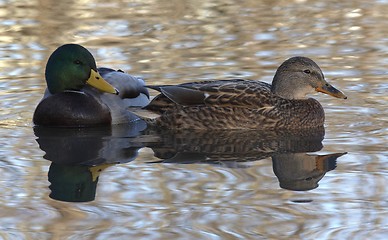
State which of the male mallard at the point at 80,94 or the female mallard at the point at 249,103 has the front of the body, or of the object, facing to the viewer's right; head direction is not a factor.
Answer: the female mallard

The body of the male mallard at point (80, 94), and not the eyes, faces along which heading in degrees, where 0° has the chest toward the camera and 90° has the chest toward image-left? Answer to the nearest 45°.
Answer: approximately 45°

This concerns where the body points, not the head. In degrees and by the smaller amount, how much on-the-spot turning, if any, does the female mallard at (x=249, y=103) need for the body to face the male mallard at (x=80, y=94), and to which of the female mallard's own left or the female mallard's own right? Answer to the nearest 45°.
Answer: approximately 180°

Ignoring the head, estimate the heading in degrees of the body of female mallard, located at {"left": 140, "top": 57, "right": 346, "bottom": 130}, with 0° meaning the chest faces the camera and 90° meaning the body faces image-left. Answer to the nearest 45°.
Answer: approximately 270°

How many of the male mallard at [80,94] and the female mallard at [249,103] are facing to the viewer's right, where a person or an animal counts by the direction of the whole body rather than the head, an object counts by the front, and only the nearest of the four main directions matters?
1

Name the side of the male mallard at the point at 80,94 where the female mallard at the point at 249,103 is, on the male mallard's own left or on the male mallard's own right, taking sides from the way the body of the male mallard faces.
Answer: on the male mallard's own left
